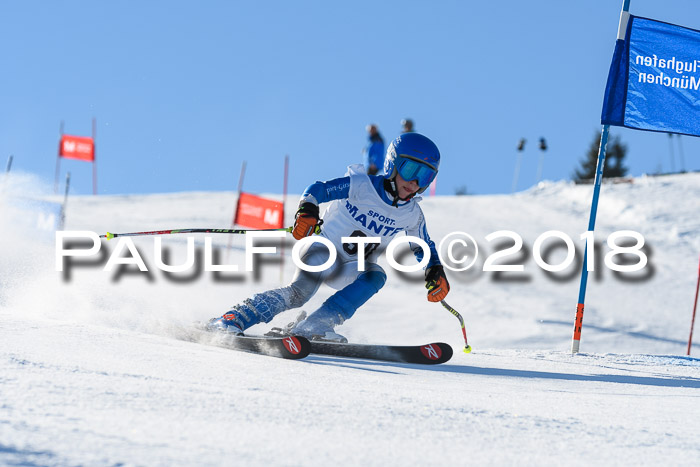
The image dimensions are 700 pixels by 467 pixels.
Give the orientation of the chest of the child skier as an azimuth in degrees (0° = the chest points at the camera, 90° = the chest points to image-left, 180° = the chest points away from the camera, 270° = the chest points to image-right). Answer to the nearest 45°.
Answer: approximately 315°

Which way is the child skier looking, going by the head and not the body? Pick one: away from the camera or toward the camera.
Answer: toward the camera

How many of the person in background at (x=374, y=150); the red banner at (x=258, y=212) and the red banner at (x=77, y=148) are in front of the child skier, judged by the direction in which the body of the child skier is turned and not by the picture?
0

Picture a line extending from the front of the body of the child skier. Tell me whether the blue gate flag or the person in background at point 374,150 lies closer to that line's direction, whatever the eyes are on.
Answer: the blue gate flag

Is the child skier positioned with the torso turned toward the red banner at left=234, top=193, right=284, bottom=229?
no

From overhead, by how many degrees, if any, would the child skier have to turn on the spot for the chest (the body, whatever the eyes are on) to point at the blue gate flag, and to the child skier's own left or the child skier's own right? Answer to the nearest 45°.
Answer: approximately 90° to the child skier's own left

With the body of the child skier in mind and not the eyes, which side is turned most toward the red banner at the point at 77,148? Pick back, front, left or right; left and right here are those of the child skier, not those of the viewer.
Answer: back

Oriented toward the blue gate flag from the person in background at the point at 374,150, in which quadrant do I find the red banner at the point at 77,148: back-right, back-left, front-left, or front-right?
back-right

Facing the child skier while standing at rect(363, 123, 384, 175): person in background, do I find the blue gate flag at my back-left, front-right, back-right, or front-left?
front-left

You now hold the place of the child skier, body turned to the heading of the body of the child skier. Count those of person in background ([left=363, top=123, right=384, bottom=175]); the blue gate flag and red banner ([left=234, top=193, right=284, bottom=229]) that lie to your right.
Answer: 0

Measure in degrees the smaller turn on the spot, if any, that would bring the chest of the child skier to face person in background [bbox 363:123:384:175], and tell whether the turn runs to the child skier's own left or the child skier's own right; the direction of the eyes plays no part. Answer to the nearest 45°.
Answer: approximately 135° to the child skier's own left
